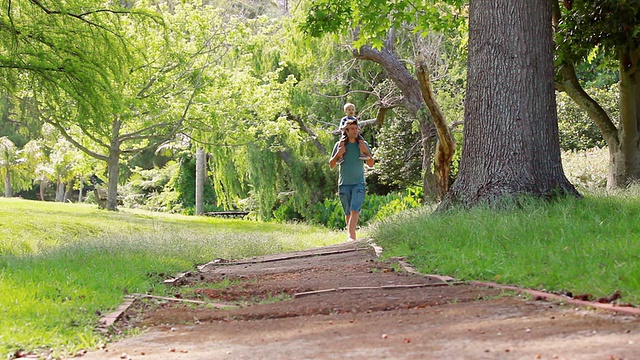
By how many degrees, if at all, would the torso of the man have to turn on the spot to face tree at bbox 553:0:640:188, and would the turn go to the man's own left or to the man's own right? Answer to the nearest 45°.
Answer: approximately 90° to the man's own left

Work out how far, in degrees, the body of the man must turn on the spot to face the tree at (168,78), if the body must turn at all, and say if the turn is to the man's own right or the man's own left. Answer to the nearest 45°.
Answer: approximately 135° to the man's own right

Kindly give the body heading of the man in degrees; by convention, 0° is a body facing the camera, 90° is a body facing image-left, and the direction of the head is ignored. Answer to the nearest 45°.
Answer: approximately 0°

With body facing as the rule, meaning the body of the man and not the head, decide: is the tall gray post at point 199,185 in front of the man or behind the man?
behind

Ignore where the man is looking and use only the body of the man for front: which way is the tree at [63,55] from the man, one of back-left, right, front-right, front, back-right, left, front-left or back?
right

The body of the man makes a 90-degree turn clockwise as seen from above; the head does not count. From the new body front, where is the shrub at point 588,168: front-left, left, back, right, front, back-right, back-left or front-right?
back-right
